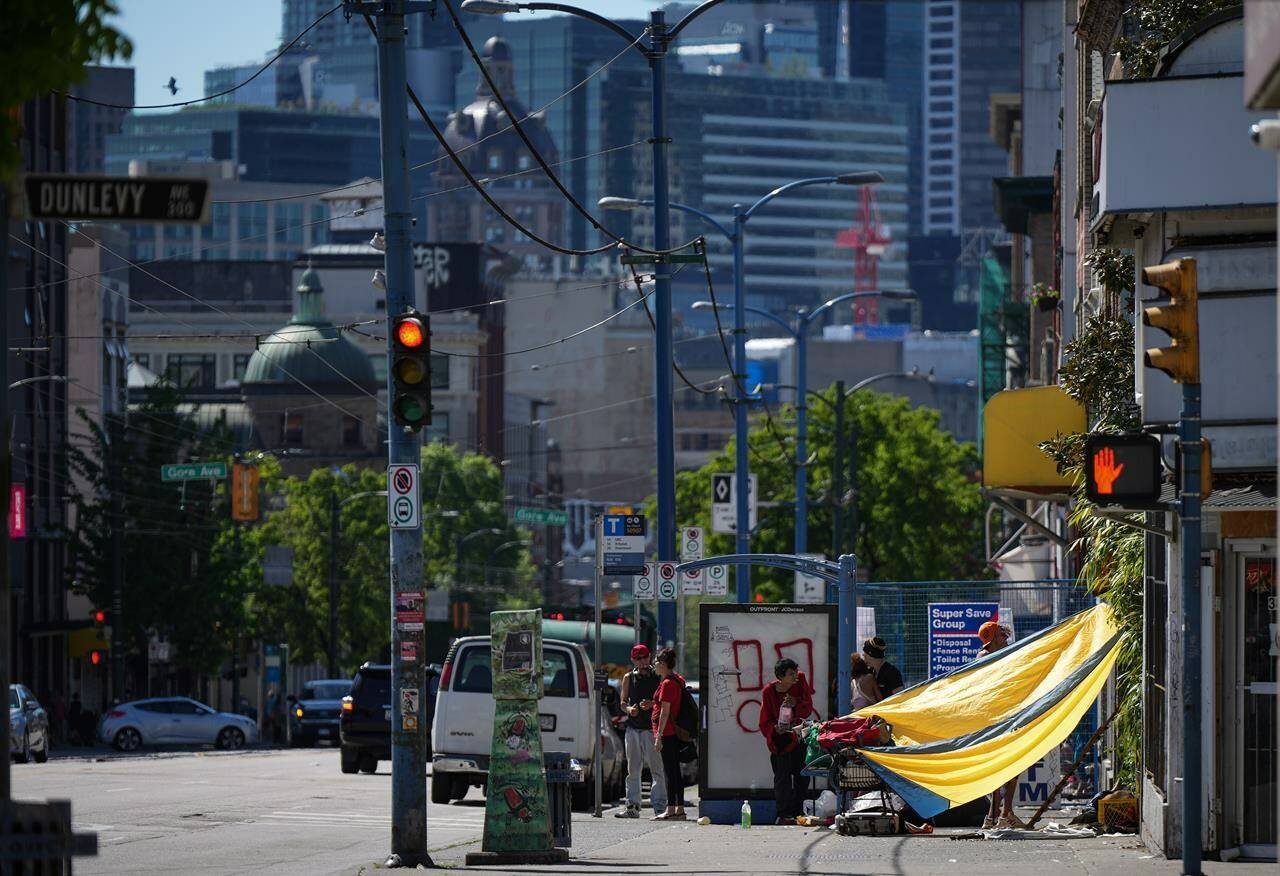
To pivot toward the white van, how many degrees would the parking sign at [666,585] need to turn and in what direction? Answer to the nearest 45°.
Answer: approximately 45° to its right

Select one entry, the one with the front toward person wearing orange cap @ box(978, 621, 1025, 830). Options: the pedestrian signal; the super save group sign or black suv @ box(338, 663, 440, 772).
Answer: the super save group sign

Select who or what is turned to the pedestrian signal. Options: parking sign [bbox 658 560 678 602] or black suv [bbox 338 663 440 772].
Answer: the parking sign

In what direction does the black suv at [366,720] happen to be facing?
away from the camera

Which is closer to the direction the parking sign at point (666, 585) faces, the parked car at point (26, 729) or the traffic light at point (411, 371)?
the traffic light

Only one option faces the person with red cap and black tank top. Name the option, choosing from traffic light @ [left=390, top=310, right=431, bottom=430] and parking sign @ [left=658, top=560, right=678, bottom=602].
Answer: the parking sign

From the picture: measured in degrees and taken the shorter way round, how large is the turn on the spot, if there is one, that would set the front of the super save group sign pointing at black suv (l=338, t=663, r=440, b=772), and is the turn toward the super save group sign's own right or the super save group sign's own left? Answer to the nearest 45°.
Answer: approximately 135° to the super save group sign's own right

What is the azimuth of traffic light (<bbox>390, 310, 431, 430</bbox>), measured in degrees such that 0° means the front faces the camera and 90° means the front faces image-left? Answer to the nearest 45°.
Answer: approximately 0°

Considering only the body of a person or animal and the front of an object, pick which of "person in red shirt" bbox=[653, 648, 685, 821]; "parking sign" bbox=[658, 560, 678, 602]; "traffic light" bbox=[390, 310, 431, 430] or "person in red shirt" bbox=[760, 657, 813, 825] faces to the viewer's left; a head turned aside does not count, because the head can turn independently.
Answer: "person in red shirt" bbox=[653, 648, 685, 821]

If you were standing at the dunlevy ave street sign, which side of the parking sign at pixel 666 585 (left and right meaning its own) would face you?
front

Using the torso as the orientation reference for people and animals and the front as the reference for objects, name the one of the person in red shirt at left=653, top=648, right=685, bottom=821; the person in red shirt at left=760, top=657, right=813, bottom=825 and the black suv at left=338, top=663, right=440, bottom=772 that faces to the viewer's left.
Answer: the person in red shirt at left=653, top=648, right=685, bottom=821
